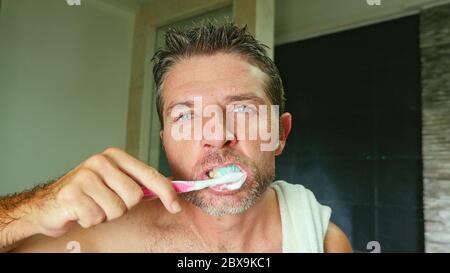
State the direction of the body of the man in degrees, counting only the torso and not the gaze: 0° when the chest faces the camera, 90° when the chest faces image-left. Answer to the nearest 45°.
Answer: approximately 0°
